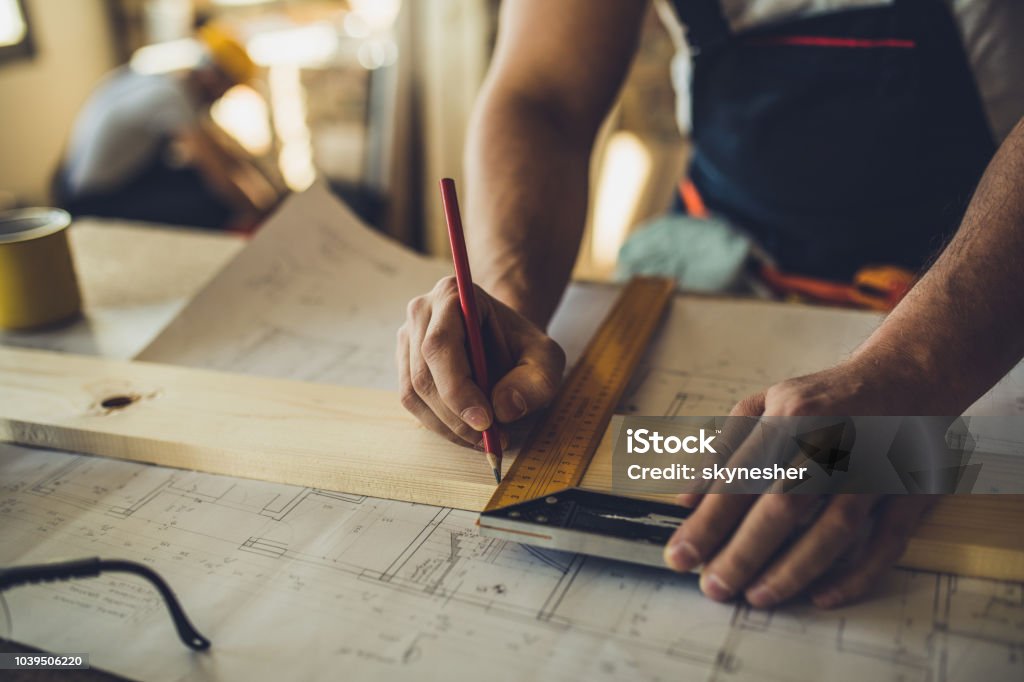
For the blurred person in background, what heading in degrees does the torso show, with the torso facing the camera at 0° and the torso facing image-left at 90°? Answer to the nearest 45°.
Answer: approximately 270°

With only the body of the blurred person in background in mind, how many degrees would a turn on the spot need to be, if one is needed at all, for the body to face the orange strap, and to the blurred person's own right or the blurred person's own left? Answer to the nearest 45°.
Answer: approximately 90° to the blurred person's own right

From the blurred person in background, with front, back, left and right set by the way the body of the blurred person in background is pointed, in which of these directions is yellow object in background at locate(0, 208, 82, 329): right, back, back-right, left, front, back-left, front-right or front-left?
right

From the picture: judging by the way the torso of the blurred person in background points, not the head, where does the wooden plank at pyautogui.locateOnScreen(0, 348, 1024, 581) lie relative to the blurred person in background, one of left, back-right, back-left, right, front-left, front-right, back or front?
right

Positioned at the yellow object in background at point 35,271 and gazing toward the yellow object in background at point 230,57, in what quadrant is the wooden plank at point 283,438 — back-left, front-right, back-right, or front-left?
back-right

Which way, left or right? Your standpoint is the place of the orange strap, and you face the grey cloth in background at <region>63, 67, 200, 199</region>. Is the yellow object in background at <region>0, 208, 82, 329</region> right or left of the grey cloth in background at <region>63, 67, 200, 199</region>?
left

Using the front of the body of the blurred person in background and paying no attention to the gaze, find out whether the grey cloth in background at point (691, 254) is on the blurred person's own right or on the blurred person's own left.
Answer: on the blurred person's own right
